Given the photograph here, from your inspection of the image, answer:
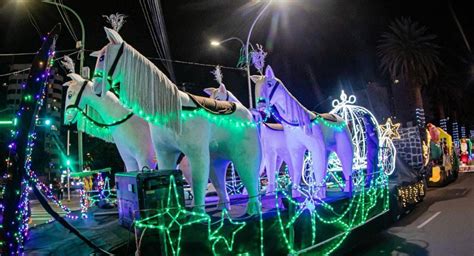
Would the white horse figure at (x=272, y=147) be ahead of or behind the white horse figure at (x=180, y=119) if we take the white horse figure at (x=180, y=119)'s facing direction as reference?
behind

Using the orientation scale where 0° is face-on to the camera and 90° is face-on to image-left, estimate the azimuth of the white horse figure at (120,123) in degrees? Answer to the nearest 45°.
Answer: approximately 45°

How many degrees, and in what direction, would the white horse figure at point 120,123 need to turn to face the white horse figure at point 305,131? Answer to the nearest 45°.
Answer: approximately 135° to its left

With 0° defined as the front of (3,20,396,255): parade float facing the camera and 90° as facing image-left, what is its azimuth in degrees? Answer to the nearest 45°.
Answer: approximately 45°

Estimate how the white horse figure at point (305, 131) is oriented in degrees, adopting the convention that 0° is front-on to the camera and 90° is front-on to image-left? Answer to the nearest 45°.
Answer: approximately 45°

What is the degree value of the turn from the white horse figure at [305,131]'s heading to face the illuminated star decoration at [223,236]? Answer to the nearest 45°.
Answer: approximately 45° to its left

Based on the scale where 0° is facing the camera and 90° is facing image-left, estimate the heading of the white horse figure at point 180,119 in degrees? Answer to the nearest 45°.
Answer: approximately 45°
